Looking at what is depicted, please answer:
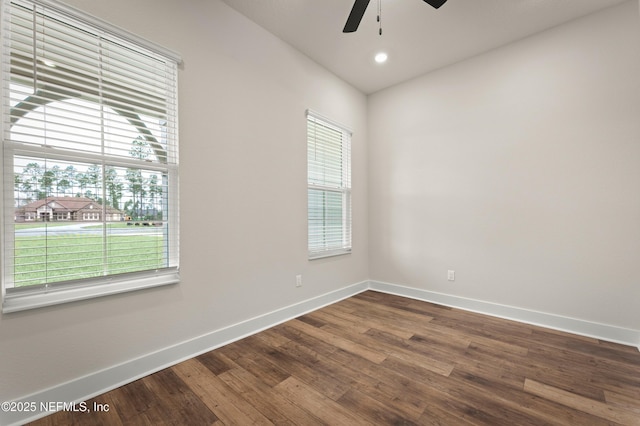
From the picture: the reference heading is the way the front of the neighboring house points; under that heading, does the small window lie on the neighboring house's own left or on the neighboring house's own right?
on the neighboring house's own left

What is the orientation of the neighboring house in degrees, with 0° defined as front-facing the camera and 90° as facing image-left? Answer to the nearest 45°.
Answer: approximately 0°

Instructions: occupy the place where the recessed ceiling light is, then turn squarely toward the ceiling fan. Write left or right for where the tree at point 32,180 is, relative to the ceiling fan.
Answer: right

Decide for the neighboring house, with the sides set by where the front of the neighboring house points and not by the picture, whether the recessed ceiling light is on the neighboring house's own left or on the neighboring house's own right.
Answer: on the neighboring house's own left

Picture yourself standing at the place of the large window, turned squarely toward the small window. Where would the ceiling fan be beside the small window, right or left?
right
